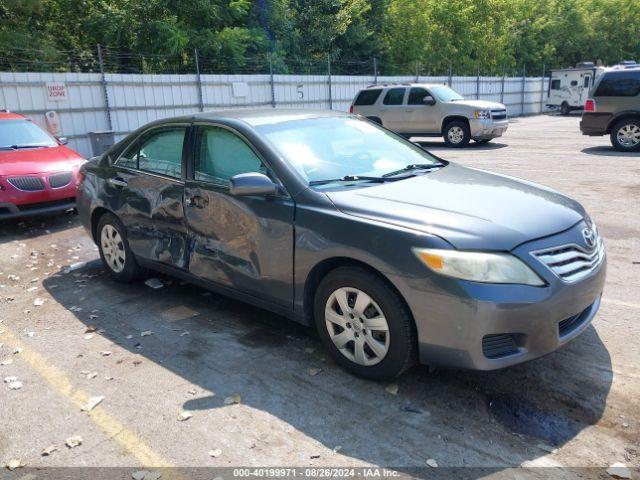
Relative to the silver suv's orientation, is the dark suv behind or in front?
in front

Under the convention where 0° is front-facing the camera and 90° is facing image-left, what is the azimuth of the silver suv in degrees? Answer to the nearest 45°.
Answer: approximately 315°

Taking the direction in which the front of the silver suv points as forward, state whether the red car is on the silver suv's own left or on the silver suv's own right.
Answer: on the silver suv's own right

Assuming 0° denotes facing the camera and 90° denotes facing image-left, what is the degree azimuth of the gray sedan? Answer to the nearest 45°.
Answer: approximately 315°

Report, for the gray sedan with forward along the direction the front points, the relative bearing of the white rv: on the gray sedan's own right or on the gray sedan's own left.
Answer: on the gray sedan's own left

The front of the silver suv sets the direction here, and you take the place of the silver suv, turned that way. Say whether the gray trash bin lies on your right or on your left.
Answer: on your right

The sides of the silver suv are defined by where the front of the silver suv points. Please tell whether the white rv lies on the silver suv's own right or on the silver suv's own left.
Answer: on the silver suv's own left
